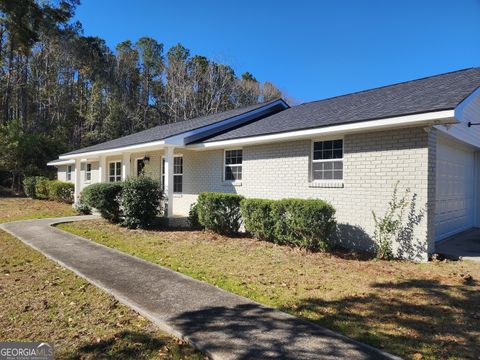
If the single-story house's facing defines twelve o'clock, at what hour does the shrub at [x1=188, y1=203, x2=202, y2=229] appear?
The shrub is roughly at 2 o'clock from the single-story house.

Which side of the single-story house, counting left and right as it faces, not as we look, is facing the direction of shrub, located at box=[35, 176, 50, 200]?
right

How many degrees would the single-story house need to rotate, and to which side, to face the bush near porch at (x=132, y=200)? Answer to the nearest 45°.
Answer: approximately 45° to its right

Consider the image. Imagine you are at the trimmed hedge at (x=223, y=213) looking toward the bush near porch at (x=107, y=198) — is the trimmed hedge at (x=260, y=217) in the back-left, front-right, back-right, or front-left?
back-left

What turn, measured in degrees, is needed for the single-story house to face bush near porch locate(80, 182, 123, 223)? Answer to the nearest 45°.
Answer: approximately 45° to its right

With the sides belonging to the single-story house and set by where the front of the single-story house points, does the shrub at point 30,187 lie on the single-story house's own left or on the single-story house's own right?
on the single-story house's own right

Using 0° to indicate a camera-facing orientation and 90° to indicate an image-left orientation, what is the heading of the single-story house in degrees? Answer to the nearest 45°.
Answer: approximately 45°

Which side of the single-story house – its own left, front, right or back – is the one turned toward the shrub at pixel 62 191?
right
